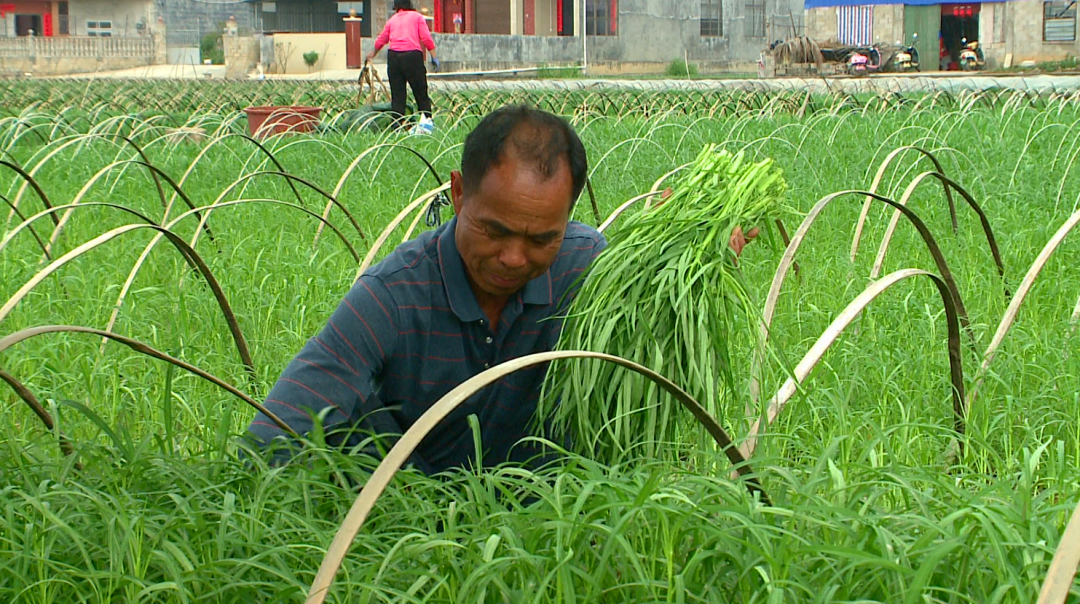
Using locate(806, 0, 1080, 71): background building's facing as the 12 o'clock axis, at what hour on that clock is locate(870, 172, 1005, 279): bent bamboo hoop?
The bent bamboo hoop is roughly at 12 o'clock from the background building.

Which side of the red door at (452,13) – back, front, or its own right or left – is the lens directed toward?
front

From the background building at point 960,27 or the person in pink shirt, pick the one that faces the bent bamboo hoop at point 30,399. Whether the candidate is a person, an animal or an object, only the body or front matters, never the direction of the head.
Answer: the background building

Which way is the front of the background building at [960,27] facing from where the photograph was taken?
facing the viewer

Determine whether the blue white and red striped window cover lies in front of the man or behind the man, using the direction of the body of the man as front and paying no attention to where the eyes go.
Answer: behind

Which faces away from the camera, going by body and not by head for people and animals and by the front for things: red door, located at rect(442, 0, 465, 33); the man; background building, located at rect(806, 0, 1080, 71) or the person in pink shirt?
the person in pink shirt

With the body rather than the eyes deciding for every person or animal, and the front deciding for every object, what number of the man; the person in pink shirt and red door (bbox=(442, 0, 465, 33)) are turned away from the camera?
1

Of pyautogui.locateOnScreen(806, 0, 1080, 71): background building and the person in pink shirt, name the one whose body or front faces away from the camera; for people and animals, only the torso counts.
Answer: the person in pink shirt

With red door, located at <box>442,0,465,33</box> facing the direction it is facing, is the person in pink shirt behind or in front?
in front

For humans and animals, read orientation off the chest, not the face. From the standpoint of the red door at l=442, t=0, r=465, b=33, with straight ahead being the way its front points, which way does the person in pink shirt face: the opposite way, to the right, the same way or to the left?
the opposite way

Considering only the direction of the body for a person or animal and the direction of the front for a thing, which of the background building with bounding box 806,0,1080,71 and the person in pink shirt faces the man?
the background building

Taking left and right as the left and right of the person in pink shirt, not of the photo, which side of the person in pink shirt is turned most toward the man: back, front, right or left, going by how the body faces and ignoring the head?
back

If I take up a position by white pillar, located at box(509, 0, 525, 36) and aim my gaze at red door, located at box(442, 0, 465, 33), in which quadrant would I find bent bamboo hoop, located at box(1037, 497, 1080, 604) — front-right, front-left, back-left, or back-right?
back-left

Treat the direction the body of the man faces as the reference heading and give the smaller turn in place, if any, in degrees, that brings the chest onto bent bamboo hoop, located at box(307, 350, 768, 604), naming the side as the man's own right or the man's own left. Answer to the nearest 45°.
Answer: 0° — they already face it

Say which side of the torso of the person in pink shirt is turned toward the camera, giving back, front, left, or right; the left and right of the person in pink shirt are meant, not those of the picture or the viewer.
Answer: back

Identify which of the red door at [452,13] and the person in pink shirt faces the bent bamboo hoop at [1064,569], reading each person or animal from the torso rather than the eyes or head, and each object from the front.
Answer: the red door
